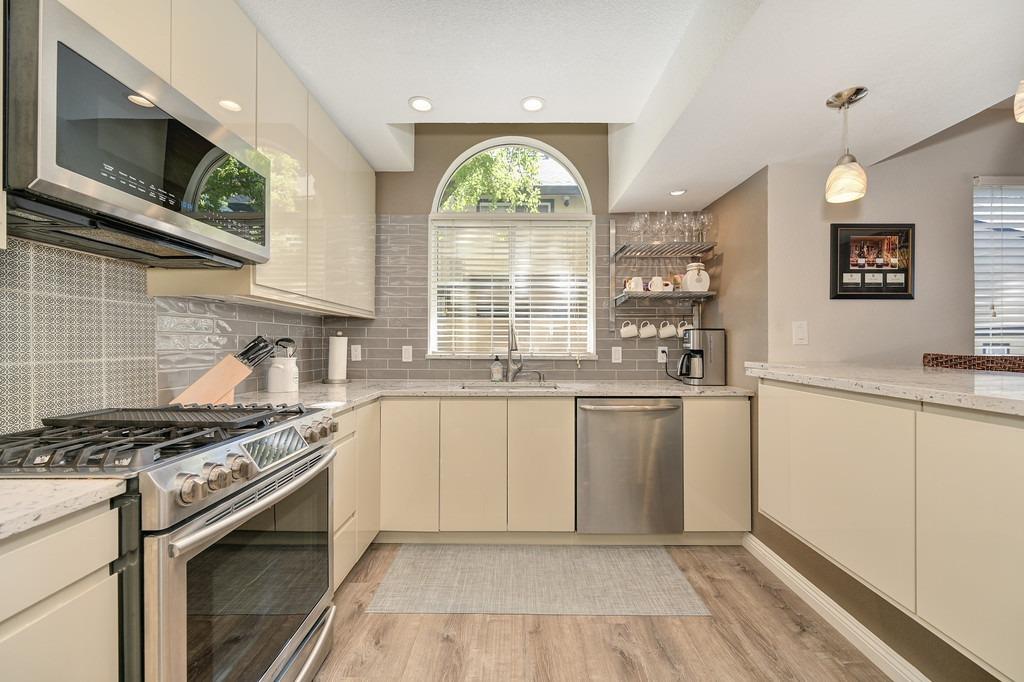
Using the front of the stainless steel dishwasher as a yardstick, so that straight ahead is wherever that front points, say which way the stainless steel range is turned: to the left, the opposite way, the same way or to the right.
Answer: to the left

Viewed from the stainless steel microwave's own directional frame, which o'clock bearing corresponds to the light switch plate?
The light switch plate is roughly at 11 o'clock from the stainless steel microwave.

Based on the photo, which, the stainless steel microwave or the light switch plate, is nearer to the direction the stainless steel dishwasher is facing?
the stainless steel microwave

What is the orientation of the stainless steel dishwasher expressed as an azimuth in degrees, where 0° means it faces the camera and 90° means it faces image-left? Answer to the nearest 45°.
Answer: approximately 0°

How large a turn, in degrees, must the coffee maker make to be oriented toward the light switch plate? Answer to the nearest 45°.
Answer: approximately 90° to its left

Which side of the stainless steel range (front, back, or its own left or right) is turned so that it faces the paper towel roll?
left

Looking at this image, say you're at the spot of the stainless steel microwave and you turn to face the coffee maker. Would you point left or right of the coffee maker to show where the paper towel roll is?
left

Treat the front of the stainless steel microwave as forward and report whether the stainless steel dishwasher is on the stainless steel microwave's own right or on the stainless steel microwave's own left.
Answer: on the stainless steel microwave's own left

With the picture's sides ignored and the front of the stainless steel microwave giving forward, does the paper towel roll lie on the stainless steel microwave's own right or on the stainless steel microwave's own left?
on the stainless steel microwave's own left

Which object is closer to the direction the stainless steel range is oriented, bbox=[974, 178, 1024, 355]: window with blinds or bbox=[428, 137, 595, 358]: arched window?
the window with blinds
